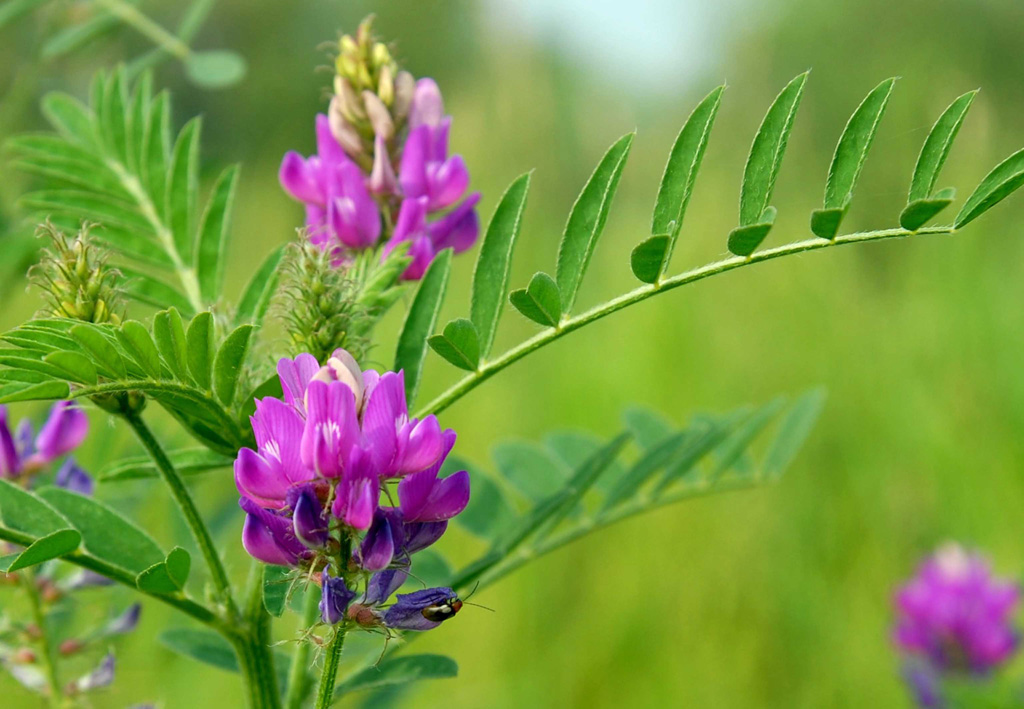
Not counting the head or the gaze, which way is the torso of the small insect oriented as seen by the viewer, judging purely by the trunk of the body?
to the viewer's right

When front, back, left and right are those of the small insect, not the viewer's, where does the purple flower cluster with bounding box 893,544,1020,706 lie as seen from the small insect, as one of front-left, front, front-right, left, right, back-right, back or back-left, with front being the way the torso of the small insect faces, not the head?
front-left

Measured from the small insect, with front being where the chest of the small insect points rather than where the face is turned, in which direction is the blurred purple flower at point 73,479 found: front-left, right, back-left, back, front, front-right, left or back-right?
back-left
